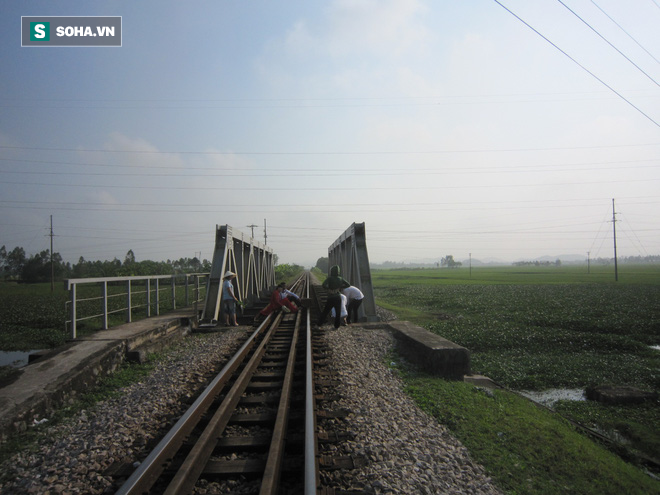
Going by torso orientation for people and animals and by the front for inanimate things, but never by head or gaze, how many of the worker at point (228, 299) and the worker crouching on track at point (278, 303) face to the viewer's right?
2

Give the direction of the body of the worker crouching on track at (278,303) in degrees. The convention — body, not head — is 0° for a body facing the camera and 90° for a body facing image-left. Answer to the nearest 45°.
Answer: approximately 270°

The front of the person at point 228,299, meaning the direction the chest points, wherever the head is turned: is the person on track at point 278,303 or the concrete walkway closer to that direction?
the person on track

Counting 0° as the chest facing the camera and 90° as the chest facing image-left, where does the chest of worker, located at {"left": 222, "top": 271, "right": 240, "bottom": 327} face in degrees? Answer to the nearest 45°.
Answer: approximately 270°

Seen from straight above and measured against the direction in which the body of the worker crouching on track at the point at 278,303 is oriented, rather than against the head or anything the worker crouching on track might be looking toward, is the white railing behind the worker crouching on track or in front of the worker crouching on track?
behind

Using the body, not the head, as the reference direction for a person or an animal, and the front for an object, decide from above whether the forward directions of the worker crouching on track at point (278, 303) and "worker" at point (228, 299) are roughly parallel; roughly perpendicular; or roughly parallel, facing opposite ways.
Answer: roughly parallel

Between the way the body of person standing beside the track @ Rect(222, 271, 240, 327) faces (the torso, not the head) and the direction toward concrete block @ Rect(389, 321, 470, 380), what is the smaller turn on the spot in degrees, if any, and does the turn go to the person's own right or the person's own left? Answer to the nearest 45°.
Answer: approximately 45° to the person's own right

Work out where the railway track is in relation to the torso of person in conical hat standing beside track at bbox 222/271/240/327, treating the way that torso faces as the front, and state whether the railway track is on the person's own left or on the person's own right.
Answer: on the person's own right
